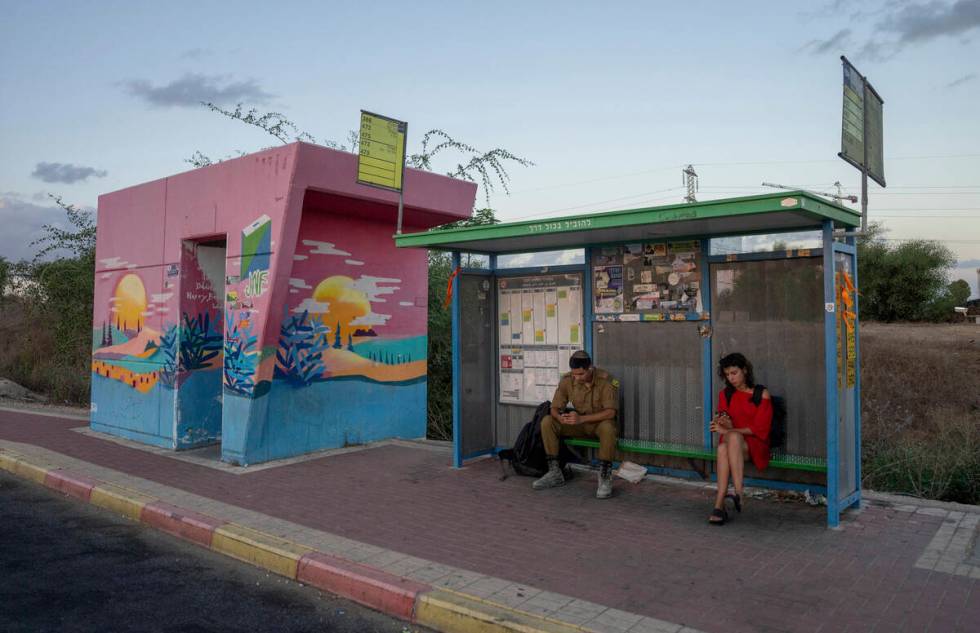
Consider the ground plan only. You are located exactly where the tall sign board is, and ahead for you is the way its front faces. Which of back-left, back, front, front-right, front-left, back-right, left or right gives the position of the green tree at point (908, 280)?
back-left

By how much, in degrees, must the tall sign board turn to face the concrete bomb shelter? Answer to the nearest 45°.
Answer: approximately 135° to its right

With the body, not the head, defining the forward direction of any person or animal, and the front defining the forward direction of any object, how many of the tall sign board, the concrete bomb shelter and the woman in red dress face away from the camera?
0

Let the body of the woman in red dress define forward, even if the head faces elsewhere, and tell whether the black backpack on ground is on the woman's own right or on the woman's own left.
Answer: on the woman's own right

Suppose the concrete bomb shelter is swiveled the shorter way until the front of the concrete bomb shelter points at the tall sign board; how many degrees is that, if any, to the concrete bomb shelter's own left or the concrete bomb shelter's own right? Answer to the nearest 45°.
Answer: approximately 90° to the concrete bomb shelter's own left

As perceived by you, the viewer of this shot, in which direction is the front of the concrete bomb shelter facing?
facing the viewer and to the left of the viewer

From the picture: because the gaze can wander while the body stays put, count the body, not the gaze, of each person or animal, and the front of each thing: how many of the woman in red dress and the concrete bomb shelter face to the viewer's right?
0
